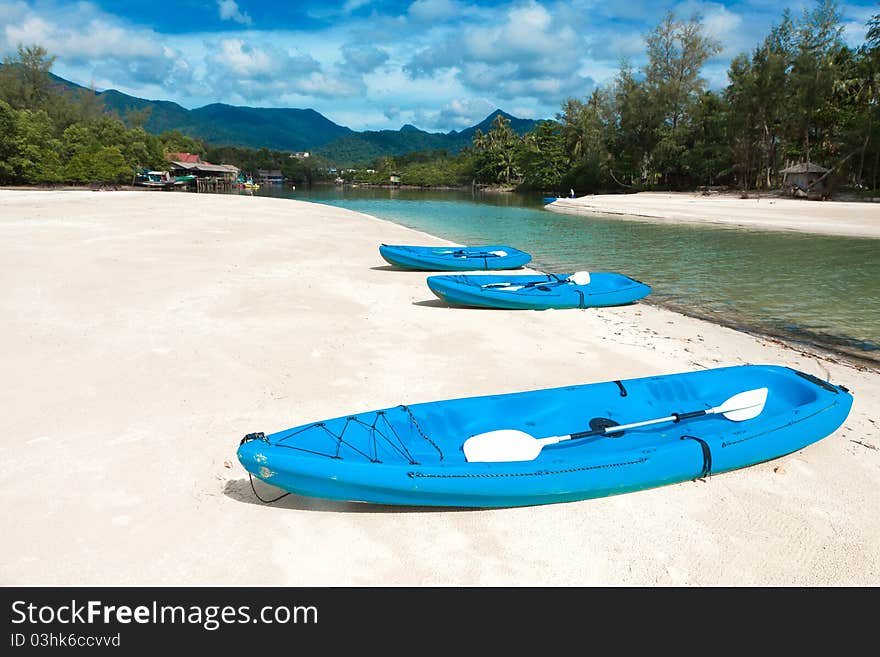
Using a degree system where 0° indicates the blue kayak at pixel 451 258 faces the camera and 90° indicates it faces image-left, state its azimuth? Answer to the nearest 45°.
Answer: approximately 90°

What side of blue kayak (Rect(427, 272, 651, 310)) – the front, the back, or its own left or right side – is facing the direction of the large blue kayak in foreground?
left

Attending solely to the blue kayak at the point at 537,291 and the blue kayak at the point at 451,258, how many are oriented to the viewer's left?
2

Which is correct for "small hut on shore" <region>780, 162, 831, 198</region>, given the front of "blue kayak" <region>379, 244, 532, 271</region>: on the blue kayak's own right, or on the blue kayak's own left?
on the blue kayak's own right

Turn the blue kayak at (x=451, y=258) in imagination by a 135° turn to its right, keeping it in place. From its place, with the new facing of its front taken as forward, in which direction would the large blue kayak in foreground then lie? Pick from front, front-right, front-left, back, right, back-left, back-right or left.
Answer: back-right

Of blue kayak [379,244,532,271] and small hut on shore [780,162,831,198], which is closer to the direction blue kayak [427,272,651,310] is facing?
the blue kayak

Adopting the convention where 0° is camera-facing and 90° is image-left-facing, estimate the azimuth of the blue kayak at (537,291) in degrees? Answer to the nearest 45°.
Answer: approximately 90°
